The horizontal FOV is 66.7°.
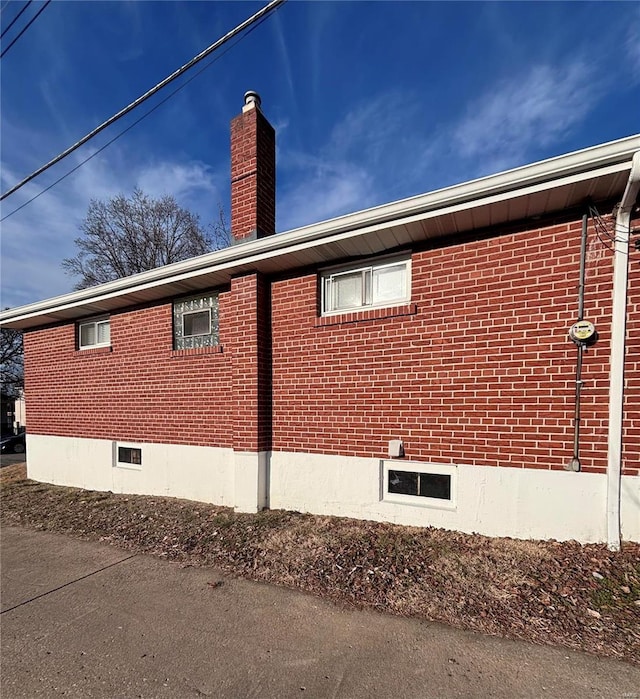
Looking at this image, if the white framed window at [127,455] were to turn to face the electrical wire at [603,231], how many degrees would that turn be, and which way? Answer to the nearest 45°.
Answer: approximately 90° to its left

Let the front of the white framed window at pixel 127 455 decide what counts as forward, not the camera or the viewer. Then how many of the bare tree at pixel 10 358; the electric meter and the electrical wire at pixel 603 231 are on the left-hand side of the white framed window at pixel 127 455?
2

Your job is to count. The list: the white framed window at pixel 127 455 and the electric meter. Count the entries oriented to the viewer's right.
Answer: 0

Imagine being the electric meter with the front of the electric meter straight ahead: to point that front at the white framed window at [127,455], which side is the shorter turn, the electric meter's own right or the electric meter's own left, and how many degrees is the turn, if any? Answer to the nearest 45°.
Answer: approximately 90° to the electric meter's own right

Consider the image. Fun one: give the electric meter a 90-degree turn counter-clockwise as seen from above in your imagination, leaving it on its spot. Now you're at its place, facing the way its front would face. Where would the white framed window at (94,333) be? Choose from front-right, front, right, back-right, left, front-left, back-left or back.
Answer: back

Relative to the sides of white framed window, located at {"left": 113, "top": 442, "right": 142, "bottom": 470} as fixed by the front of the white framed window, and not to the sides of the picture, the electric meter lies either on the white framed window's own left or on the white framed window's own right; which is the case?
on the white framed window's own left

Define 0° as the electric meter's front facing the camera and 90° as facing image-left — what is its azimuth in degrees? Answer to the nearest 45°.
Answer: approximately 0°

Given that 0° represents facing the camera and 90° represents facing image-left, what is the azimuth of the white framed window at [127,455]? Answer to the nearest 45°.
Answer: approximately 45°
